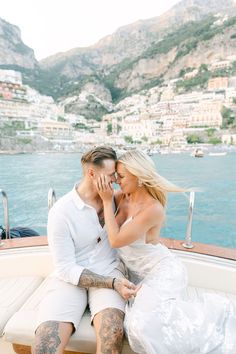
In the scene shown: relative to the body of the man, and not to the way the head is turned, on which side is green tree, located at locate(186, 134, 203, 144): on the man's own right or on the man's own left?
on the man's own left

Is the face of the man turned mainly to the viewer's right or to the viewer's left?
to the viewer's right

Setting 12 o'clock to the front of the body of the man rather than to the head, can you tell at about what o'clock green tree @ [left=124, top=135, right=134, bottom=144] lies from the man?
The green tree is roughly at 8 o'clock from the man.

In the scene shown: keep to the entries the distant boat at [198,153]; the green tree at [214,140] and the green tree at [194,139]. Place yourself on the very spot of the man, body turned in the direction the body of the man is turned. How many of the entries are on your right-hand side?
0

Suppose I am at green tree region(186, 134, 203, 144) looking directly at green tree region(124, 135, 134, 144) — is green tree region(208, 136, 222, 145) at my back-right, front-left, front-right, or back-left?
back-left

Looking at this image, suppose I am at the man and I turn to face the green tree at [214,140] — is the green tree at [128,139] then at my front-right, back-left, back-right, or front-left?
front-left

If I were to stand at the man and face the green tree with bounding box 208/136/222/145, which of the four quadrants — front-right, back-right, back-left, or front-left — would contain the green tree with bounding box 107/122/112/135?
front-left

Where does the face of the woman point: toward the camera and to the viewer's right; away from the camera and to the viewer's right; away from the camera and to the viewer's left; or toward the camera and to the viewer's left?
toward the camera and to the viewer's left

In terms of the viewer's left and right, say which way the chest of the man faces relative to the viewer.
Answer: facing the viewer and to the right of the viewer
